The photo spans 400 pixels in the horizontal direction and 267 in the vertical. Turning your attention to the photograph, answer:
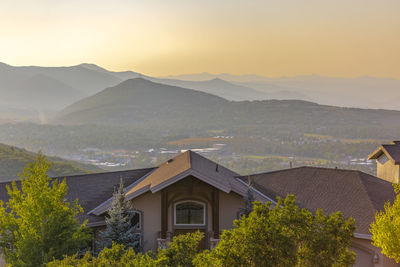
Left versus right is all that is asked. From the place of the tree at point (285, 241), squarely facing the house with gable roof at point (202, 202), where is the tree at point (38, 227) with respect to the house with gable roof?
left

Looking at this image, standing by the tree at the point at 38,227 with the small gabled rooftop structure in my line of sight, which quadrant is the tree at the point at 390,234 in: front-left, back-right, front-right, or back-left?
front-right

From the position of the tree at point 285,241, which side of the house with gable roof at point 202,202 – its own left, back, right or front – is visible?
front

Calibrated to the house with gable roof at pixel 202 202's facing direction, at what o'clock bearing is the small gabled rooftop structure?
The small gabled rooftop structure is roughly at 8 o'clock from the house with gable roof.

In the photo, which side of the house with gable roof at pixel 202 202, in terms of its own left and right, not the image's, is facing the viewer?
front

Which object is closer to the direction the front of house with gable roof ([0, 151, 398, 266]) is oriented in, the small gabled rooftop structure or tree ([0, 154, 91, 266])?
the tree

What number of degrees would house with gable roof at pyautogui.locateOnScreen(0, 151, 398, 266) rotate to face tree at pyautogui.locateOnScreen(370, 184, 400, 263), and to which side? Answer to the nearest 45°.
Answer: approximately 45° to its left

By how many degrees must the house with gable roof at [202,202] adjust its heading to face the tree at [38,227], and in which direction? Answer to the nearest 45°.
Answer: approximately 45° to its right
